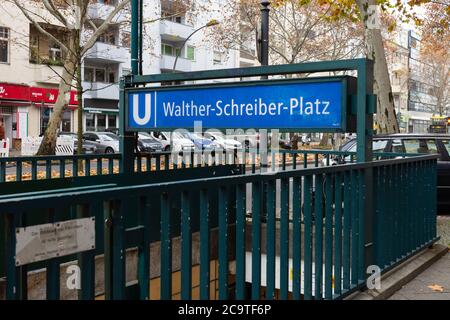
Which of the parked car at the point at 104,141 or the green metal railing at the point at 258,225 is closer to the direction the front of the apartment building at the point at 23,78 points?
the parked car

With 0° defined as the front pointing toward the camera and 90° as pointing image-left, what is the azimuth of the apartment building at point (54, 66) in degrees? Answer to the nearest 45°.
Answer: approximately 315°

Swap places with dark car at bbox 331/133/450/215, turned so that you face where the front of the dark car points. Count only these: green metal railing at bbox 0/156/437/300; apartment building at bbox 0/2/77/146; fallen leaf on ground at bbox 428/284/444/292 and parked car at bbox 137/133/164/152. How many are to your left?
2
